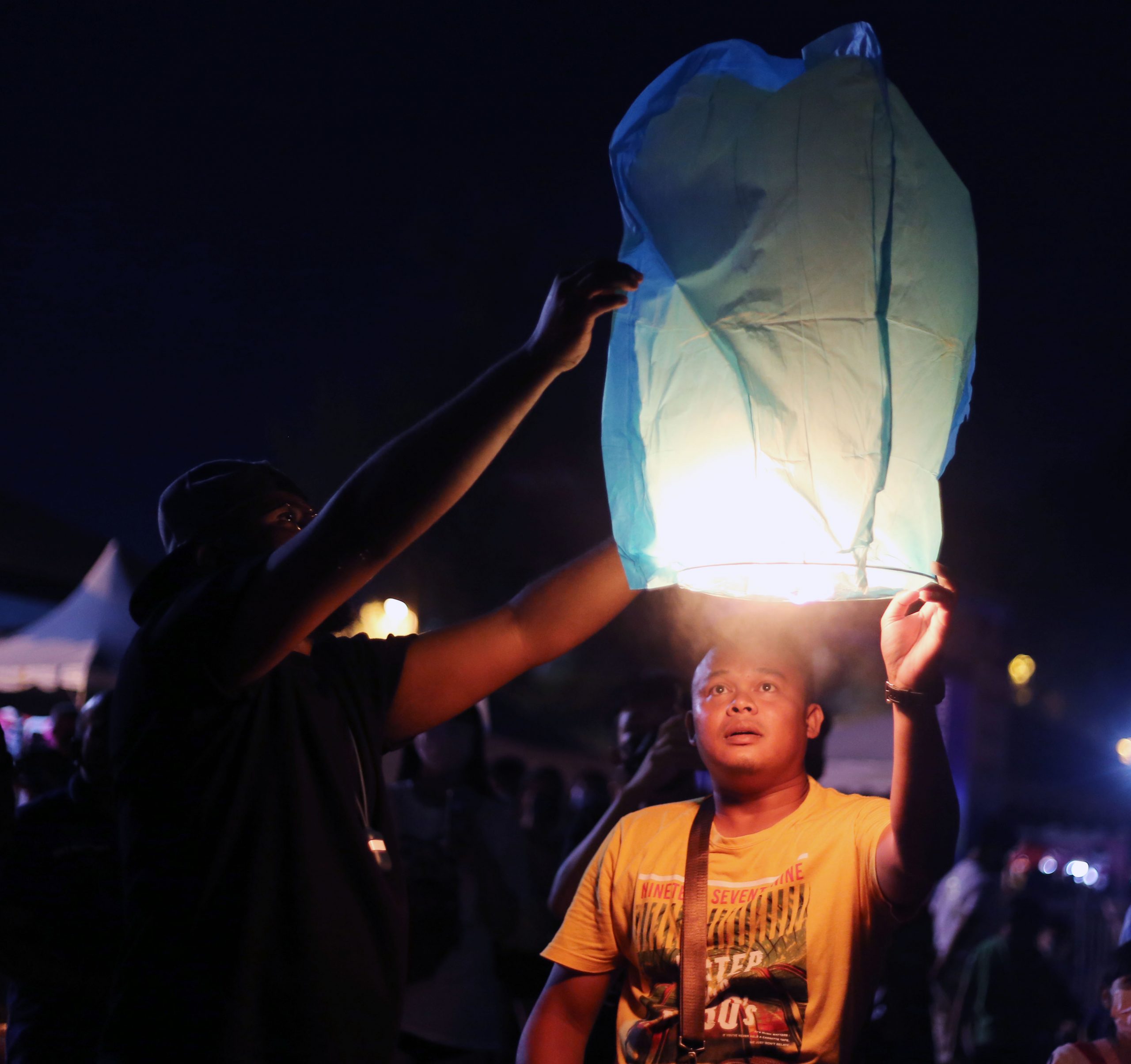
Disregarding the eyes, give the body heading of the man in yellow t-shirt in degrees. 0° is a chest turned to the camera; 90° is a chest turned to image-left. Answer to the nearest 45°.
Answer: approximately 0°

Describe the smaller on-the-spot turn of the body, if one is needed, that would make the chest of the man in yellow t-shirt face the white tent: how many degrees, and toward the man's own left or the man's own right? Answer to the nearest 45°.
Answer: approximately 135° to the man's own right

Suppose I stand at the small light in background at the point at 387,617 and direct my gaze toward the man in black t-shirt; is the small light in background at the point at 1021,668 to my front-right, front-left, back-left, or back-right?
back-left

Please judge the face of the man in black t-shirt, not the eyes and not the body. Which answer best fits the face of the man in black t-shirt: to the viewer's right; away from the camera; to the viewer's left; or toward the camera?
to the viewer's right

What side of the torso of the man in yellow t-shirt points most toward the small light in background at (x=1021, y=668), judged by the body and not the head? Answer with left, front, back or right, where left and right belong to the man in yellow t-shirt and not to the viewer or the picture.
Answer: back

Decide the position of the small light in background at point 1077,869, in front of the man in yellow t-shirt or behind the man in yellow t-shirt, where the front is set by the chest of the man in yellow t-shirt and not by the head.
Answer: behind

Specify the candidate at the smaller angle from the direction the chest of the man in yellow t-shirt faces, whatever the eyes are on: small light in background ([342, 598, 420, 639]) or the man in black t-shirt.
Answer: the man in black t-shirt
